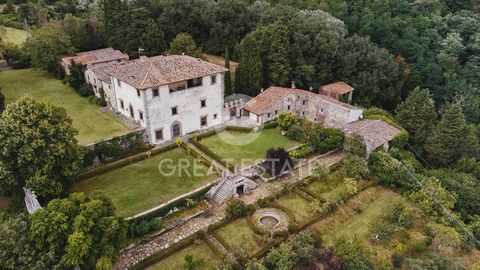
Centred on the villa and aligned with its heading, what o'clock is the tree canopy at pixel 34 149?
The tree canopy is roughly at 3 o'clock from the villa.

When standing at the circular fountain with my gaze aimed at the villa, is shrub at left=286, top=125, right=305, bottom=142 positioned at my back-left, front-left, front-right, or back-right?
front-right

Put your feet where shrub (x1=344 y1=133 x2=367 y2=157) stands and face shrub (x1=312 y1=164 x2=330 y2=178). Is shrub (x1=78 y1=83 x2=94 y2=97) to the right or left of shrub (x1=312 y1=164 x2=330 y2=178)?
right

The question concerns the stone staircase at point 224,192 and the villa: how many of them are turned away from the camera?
0

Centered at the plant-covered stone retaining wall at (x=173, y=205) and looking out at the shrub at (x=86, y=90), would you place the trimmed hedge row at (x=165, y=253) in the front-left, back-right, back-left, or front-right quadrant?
back-left

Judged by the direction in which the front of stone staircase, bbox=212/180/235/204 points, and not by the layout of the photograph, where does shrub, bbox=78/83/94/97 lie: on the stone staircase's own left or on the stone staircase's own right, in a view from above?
on the stone staircase's own right

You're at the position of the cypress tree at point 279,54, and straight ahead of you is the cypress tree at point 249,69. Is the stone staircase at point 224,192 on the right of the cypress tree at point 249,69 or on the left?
left

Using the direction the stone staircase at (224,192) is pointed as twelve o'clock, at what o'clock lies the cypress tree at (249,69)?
The cypress tree is roughly at 5 o'clock from the stone staircase.

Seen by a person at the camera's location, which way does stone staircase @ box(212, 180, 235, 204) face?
facing the viewer and to the left of the viewer

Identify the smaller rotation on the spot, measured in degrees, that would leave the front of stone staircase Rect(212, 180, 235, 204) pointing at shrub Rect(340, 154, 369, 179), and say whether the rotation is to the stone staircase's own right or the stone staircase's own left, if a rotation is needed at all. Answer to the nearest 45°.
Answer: approximately 135° to the stone staircase's own left
